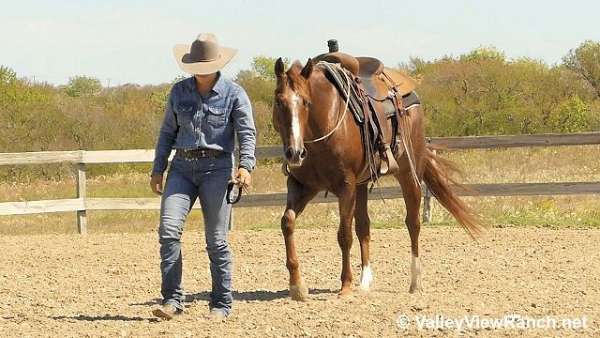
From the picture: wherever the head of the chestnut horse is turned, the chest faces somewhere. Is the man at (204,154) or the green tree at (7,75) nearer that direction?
the man

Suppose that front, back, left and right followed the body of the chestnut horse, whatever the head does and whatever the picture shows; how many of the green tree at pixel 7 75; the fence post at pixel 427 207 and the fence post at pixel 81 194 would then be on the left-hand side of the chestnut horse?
0

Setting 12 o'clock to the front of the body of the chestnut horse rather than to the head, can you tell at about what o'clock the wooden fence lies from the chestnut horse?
The wooden fence is roughly at 4 o'clock from the chestnut horse.

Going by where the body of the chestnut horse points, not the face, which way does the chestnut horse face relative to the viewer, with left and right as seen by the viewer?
facing the viewer and to the left of the viewer

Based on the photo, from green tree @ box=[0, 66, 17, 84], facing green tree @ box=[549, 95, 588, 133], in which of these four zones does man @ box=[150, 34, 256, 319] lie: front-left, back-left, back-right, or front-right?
front-right

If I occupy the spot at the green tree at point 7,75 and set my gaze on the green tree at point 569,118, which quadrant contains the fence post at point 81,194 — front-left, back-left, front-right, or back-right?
front-right

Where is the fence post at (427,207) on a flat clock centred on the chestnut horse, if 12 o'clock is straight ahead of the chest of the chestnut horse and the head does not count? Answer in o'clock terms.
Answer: The fence post is roughly at 5 o'clock from the chestnut horse.

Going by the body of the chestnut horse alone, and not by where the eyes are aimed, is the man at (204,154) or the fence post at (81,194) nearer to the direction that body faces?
the man

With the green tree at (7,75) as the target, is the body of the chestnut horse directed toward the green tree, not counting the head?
no

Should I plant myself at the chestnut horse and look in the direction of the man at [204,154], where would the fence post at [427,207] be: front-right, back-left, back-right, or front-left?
back-right

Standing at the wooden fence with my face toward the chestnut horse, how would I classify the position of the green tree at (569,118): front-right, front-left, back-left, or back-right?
back-left

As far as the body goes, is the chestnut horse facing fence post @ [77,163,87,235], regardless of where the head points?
no

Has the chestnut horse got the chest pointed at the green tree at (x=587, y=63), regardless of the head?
no
